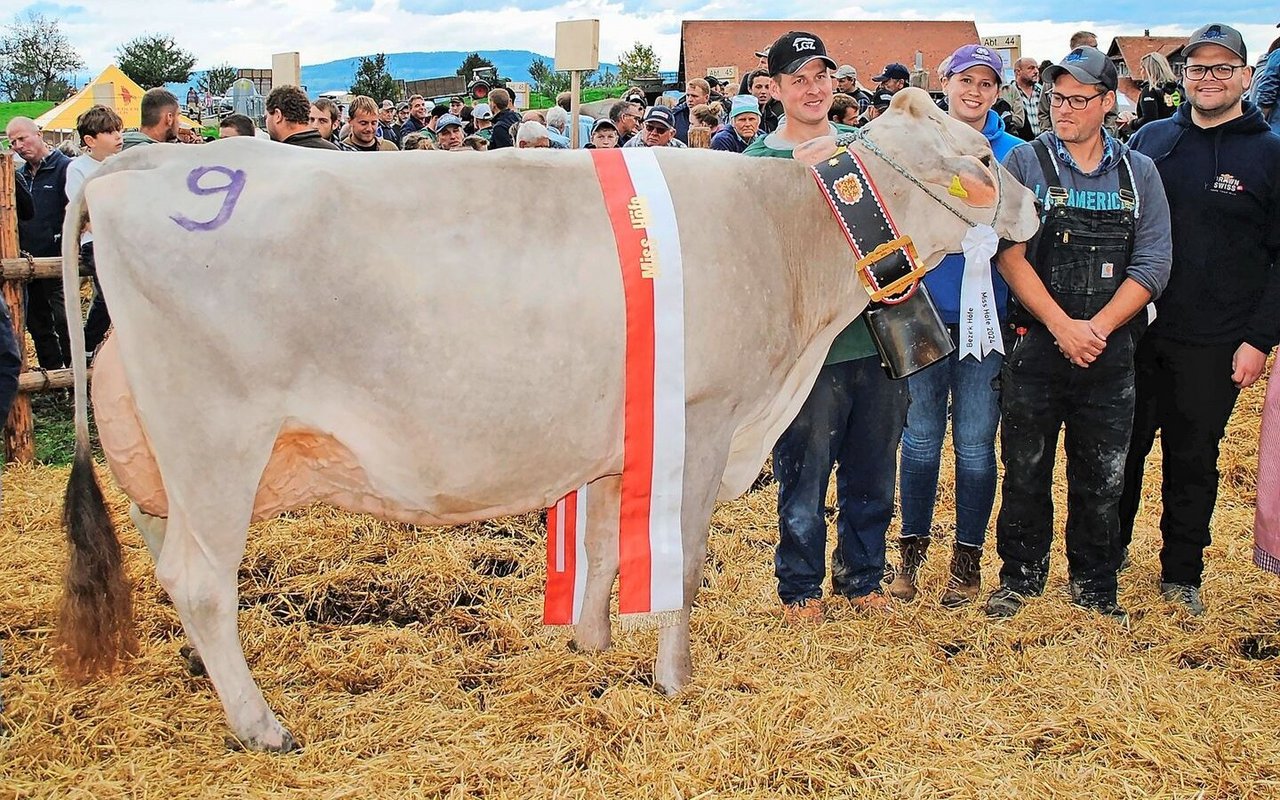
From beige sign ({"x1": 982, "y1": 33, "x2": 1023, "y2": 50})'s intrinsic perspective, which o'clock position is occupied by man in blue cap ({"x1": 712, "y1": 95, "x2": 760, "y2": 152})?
The man in blue cap is roughly at 1 o'clock from the beige sign.

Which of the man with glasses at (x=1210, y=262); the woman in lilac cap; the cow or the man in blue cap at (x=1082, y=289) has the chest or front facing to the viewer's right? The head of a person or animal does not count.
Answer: the cow

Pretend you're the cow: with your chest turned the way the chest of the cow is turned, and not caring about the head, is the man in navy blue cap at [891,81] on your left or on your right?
on your left

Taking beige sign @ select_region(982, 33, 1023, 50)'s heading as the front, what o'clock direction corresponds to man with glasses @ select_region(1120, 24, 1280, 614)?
The man with glasses is roughly at 12 o'clock from the beige sign.

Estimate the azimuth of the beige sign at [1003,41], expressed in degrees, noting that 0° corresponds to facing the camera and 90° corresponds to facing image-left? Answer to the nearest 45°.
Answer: approximately 0°

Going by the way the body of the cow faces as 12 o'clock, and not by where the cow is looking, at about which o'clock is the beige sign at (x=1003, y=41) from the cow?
The beige sign is roughly at 10 o'clock from the cow.

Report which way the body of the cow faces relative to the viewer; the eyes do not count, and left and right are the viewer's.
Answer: facing to the right of the viewer
